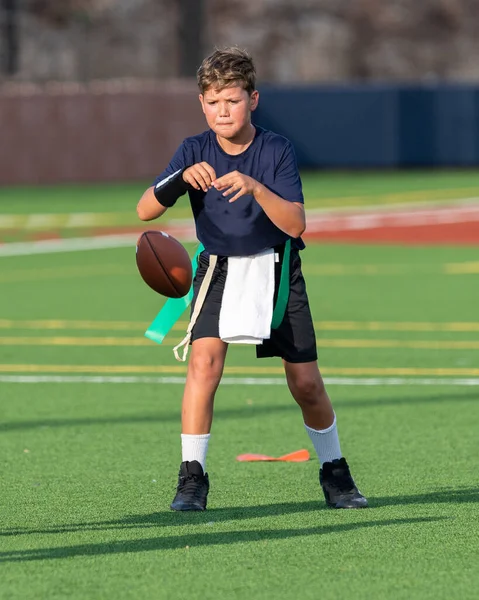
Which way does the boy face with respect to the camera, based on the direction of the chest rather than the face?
toward the camera
